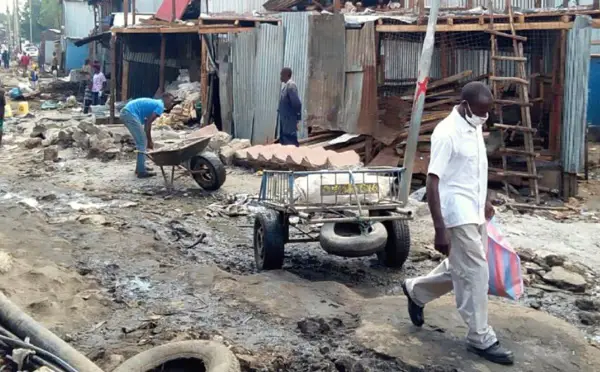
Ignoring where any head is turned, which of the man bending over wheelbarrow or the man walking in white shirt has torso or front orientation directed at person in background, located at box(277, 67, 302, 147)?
the man bending over wheelbarrow

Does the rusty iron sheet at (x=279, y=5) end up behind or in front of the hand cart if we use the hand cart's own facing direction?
in front

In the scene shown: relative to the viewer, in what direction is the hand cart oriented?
away from the camera

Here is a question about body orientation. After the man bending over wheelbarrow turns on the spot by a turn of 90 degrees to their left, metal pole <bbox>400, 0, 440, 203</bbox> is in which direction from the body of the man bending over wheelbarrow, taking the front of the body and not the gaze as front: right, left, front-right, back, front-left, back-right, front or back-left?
back-right

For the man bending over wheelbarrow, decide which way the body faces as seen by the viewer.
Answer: to the viewer's right

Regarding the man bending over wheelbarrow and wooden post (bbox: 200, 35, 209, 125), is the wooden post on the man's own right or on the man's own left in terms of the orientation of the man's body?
on the man's own left

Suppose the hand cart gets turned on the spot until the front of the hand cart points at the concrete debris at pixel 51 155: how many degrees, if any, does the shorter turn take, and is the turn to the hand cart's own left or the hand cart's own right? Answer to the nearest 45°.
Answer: approximately 45° to the hand cart's own left

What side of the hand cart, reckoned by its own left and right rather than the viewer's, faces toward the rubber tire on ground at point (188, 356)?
back

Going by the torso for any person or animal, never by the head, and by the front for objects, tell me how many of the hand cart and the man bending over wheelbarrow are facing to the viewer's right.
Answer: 1
